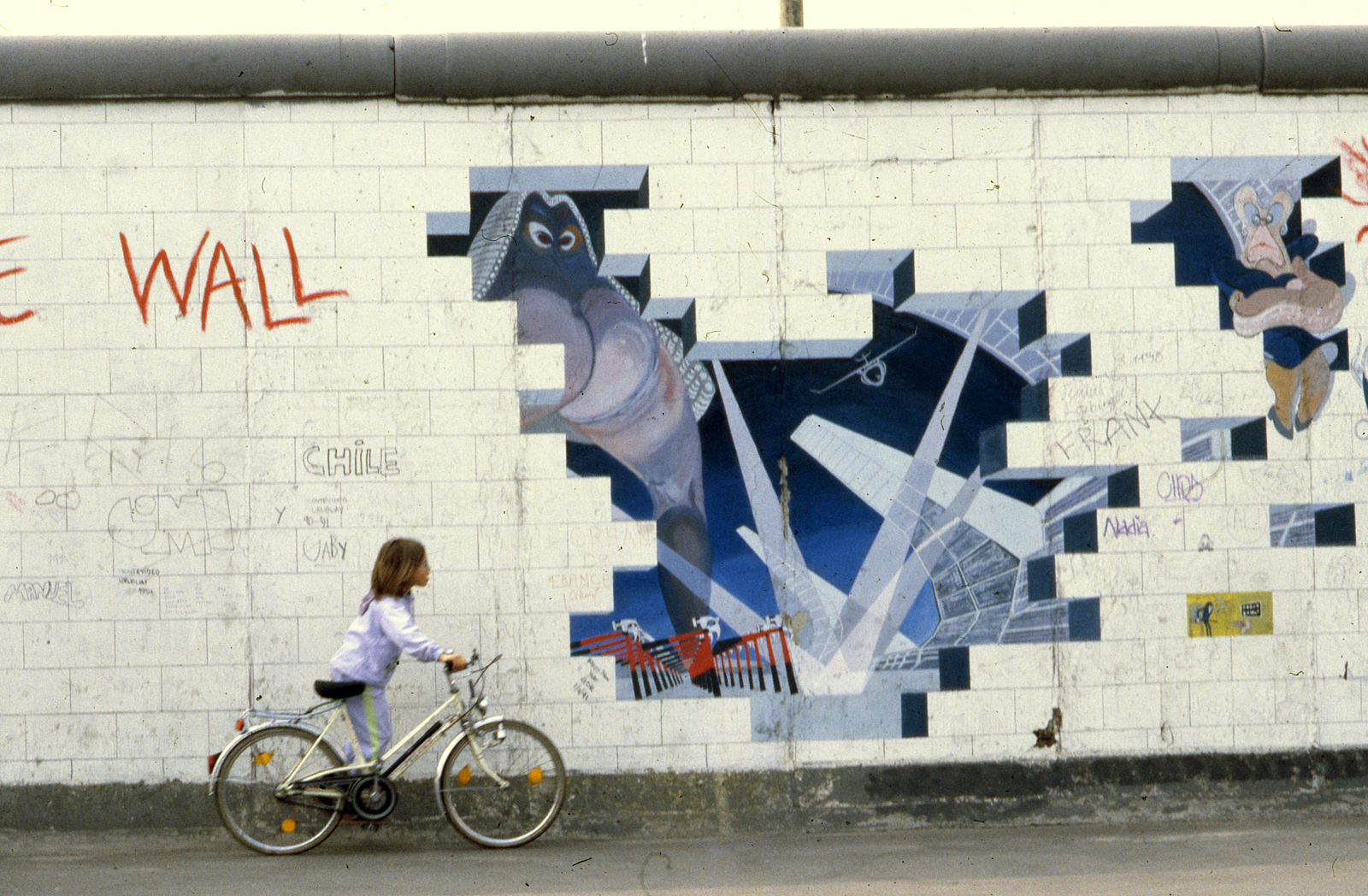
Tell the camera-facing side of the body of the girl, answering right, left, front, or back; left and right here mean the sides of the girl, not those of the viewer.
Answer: right

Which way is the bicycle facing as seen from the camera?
to the viewer's right

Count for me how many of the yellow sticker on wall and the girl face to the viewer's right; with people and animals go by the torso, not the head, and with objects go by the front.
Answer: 1

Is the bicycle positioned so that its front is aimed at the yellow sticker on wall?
yes

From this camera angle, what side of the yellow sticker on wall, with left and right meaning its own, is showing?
front

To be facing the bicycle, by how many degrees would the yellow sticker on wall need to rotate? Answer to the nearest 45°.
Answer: approximately 45° to its right

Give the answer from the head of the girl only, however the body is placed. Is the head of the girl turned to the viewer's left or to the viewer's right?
to the viewer's right
